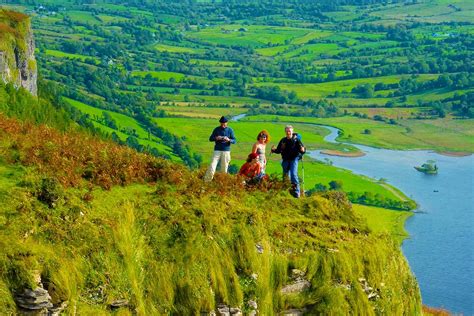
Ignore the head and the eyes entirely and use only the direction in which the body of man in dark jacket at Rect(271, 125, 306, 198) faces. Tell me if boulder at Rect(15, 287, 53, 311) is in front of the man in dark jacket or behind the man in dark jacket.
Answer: in front

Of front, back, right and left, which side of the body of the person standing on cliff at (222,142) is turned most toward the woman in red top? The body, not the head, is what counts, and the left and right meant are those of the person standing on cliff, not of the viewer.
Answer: left

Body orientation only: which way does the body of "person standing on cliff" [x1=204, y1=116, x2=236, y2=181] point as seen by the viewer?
toward the camera

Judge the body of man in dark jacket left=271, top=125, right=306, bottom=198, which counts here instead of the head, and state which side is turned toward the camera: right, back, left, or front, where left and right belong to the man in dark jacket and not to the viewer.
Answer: front

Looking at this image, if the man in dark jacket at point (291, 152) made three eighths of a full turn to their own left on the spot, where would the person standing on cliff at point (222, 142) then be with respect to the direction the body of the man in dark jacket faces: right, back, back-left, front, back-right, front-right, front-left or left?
back-left

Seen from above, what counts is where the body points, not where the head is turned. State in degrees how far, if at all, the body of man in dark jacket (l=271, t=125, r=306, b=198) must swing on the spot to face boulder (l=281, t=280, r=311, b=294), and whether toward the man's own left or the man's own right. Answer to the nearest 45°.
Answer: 0° — they already face it

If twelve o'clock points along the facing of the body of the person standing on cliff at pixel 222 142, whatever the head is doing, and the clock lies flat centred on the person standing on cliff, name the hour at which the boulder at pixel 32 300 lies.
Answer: The boulder is roughly at 1 o'clock from the person standing on cliff.

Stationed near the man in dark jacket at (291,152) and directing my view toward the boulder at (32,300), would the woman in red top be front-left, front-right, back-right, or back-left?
front-right
